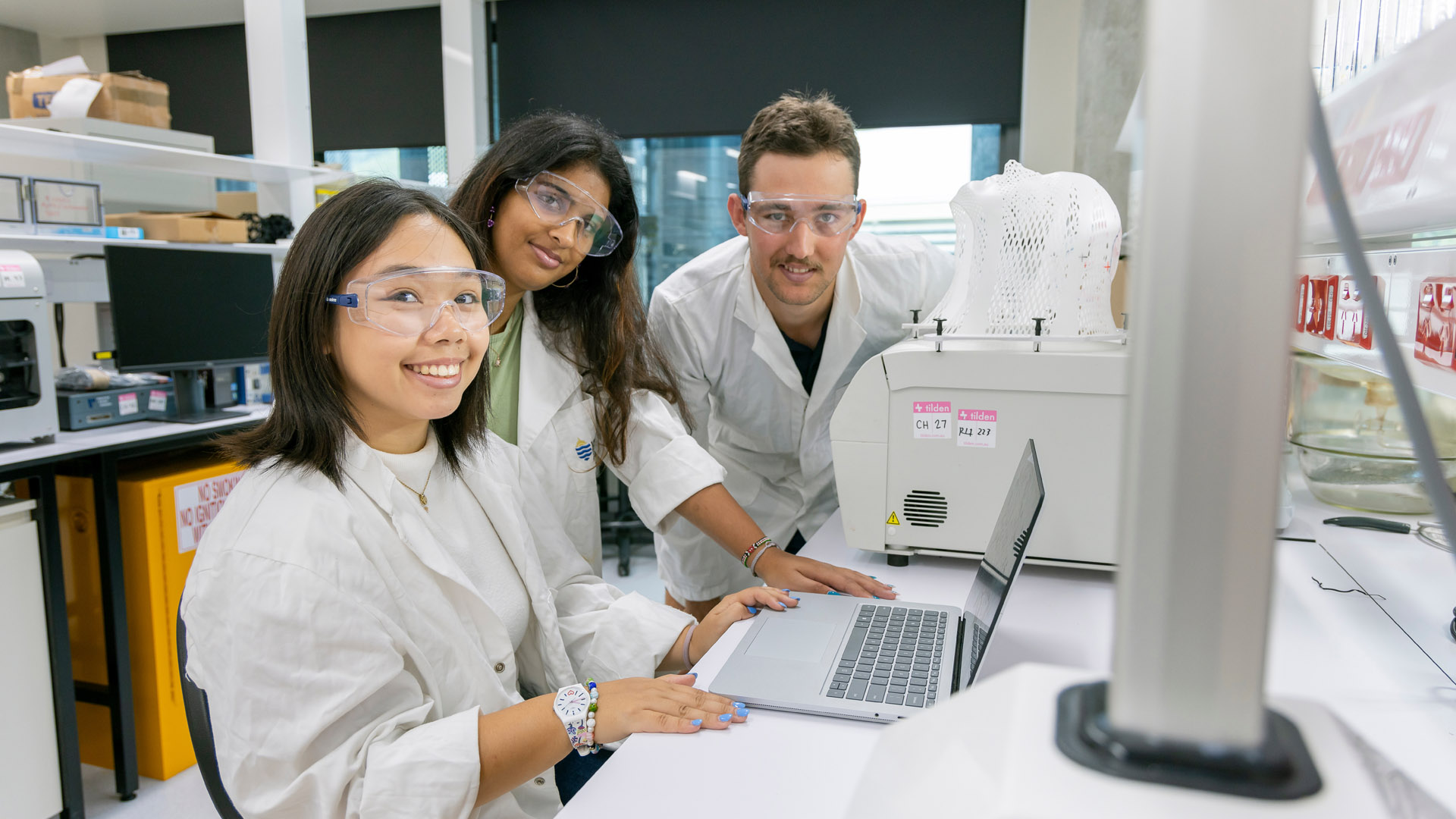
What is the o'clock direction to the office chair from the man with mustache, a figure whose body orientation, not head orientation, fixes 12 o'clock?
The office chair is roughly at 1 o'clock from the man with mustache.

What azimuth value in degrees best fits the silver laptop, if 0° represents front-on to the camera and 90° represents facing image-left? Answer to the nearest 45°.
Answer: approximately 90°
